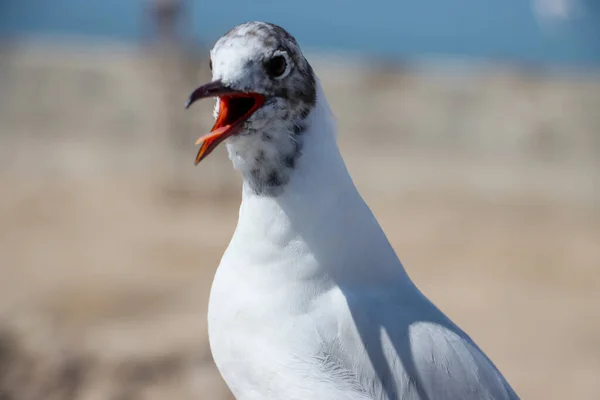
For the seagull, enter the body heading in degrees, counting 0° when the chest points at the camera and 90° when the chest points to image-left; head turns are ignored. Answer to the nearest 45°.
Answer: approximately 45°
